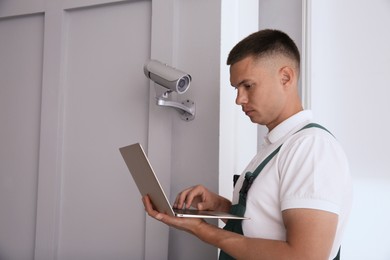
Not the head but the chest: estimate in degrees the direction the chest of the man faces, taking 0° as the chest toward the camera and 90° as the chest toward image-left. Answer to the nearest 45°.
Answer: approximately 90°

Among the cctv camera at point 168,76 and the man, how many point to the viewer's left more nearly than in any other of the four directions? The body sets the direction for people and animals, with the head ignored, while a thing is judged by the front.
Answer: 1

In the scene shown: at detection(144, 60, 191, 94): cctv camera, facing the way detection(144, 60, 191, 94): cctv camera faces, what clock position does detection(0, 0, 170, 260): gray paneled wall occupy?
The gray paneled wall is roughly at 6 o'clock from the cctv camera.

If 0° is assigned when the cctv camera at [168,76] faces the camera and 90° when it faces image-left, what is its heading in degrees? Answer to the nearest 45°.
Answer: approximately 315°

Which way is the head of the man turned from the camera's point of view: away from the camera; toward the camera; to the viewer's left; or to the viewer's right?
to the viewer's left

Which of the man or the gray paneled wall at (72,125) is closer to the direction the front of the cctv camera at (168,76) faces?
the man

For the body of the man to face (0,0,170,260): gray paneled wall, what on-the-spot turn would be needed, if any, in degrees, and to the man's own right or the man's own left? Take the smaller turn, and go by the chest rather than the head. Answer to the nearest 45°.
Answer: approximately 45° to the man's own right

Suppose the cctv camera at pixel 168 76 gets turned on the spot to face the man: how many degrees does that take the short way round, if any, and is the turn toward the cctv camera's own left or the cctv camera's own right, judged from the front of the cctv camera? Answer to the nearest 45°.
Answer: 0° — it already faces them
